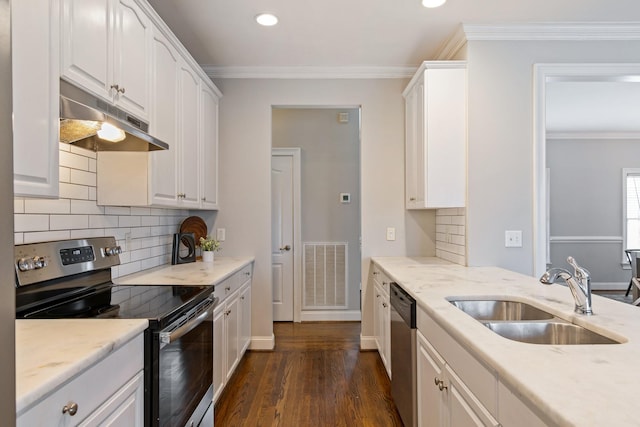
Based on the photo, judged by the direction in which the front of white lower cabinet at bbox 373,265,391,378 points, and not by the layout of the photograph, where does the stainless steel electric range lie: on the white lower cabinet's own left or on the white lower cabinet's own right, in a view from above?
on the white lower cabinet's own left

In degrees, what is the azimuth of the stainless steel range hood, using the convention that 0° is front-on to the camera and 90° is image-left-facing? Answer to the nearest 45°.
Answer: approximately 315°

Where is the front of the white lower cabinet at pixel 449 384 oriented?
to the viewer's left

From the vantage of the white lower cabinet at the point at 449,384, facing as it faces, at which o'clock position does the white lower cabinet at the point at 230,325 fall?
the white lower cabinet at the point at 230,325 is roughly at 1 o'clock from the white lower cabinet at the point at 449,384.

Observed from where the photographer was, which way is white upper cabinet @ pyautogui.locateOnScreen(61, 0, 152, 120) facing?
facing the viewer and to the right of the viewer

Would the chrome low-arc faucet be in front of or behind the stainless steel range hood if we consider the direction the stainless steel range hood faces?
in front

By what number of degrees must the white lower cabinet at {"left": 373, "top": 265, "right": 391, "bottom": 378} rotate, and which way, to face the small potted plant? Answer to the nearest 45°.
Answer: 0° — it already faces it

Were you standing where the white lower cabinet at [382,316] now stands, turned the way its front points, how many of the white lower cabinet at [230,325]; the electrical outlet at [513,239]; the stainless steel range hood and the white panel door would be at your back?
1

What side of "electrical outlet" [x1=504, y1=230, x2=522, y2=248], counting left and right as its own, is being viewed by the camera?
front

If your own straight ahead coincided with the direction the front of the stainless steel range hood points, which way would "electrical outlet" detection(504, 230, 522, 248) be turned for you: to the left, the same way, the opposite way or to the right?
to the right

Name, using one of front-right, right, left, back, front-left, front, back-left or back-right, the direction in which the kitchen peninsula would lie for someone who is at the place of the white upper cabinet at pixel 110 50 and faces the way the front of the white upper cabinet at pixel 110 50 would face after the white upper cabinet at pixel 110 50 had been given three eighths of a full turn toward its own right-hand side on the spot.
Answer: back-left

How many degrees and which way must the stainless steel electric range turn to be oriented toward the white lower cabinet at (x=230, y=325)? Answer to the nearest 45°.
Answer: approximately 90° to its left

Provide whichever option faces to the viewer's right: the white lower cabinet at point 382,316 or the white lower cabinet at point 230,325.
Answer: the white lower cabinet at point 230,325

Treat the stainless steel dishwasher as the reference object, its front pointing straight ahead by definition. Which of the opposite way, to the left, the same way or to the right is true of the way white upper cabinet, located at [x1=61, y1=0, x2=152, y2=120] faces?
the opposite way

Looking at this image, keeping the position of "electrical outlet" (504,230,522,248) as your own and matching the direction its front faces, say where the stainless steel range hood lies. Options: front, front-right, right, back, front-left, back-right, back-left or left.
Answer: front-right

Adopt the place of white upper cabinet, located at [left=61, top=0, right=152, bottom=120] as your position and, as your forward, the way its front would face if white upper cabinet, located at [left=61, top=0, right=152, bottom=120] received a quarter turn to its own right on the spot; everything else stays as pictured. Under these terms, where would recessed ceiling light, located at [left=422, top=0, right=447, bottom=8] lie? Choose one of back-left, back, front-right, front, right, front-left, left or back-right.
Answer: back-left

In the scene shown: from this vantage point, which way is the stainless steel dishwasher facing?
to the viewer's left

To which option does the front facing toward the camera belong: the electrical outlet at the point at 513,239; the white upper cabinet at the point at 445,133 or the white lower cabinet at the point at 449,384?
the electrical outlet
